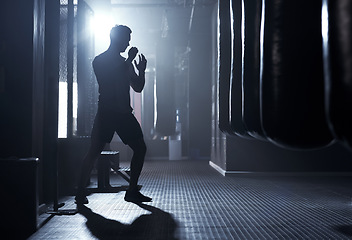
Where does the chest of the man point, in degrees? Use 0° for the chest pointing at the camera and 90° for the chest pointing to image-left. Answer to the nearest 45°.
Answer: approximately 270°

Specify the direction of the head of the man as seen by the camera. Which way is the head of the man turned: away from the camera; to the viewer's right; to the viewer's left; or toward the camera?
to the viewer's right

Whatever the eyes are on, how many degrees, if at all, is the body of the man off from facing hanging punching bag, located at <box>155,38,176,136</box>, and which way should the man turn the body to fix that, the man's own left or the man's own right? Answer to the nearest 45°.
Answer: approximately 90° to the man's own left
